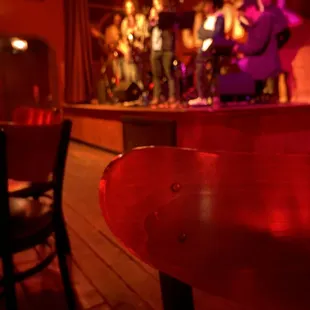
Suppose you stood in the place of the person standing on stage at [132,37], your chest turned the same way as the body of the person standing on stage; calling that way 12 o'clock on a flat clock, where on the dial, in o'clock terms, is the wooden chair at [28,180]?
The wooden chair is roughly at 12 o'clock from the person standing on stage.

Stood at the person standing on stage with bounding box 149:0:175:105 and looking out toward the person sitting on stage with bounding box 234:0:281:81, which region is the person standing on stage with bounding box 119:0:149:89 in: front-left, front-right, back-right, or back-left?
back-left

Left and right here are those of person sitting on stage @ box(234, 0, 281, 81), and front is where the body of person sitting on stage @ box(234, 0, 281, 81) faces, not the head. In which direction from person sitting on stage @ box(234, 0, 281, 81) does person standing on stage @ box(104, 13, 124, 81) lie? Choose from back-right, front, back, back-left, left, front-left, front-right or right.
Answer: front-right

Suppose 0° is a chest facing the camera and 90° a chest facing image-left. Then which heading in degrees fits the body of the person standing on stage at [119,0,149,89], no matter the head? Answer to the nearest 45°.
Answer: approximately 0°
